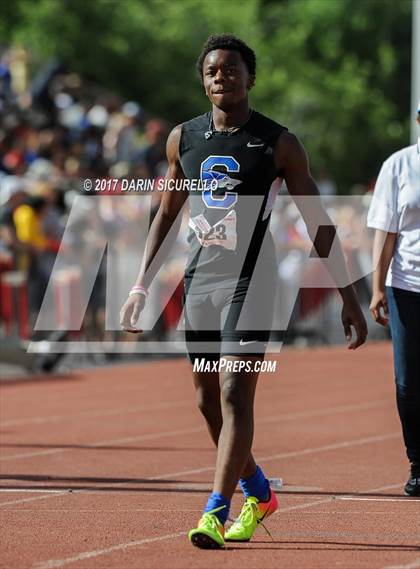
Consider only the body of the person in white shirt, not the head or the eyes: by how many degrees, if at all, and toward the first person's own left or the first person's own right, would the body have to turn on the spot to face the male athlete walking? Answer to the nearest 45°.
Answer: approximately 45° to the first person's own right
